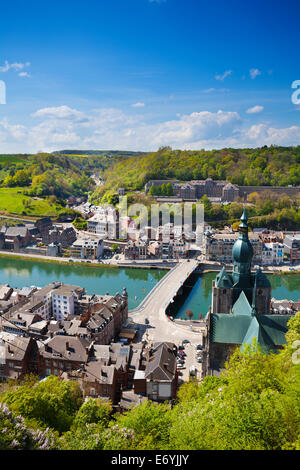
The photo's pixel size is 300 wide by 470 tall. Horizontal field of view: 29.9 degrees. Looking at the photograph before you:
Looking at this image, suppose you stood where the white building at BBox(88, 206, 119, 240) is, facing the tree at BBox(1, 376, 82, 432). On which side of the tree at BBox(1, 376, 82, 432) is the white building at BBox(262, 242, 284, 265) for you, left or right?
left

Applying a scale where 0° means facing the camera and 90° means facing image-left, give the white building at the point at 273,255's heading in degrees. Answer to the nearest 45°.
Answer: approximately 0°

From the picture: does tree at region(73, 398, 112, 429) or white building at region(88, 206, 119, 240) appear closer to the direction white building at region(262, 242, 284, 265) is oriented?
the tree

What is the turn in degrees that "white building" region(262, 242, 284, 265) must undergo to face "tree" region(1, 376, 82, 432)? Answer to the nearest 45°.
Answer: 0° — it already faces it

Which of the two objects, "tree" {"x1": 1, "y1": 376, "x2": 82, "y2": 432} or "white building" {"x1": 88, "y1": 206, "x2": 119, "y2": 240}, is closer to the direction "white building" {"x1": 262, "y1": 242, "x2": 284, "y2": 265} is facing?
the tree

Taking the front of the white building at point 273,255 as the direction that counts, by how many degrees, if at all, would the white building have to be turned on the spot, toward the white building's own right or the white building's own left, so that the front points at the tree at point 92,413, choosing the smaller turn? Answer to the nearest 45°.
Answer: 0° — it already faces it

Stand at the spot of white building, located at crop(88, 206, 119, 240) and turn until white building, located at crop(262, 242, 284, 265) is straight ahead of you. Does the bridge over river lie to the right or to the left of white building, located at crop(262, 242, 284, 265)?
right

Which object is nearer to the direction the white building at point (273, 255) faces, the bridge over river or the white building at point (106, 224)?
the bridge over river

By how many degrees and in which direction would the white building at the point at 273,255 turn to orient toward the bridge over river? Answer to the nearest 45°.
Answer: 0° — it already faces it
